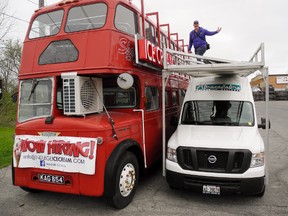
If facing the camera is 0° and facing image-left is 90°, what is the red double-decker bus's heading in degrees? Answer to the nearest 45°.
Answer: approximately 45°

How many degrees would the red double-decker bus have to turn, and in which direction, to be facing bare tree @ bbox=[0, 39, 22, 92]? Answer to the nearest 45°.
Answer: approximately 135° to its right

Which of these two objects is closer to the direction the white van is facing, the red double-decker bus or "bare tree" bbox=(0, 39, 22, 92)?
the red double-decker bus

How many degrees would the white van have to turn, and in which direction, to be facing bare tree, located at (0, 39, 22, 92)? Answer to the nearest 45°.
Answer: approximately 135° to its right

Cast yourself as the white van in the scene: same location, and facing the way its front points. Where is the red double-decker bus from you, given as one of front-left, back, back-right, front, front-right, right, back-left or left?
right

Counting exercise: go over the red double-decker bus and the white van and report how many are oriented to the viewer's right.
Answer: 0

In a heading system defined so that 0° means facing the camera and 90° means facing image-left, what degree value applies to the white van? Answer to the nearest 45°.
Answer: approximately 0°
